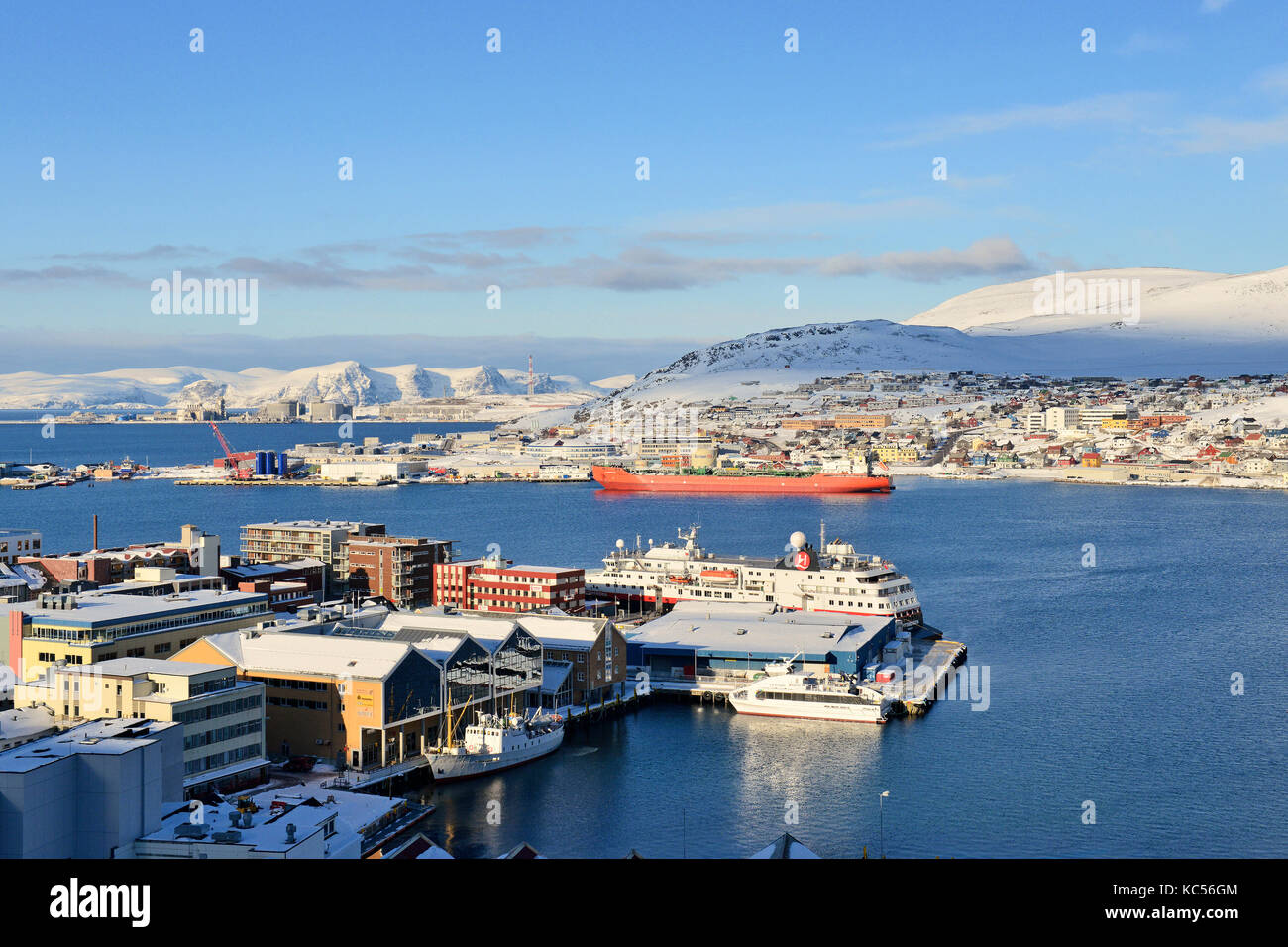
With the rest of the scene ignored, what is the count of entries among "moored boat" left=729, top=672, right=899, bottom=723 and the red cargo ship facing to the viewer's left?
2

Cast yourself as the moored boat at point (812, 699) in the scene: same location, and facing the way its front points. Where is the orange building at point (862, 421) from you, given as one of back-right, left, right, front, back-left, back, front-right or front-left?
right

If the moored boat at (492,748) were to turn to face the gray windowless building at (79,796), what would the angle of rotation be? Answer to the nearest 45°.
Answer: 0° — it already faces it

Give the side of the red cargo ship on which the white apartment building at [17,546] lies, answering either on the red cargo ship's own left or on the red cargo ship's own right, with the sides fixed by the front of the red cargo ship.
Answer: on the red cargo ship's own left

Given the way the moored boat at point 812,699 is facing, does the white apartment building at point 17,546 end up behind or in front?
in front

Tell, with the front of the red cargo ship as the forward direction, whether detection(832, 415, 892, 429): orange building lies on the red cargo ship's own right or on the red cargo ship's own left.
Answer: on the red cargo ship's own right

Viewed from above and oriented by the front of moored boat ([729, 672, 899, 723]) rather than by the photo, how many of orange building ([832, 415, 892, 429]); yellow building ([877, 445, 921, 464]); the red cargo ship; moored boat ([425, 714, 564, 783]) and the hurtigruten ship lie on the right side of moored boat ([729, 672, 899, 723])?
4

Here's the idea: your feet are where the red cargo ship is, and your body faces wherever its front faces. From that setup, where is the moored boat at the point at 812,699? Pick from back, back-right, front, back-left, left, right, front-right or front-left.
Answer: left

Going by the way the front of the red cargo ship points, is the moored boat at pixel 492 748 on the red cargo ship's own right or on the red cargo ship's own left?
on the red cargo ship's own left

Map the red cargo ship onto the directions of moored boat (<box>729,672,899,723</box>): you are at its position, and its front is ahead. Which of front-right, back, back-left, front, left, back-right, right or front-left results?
right

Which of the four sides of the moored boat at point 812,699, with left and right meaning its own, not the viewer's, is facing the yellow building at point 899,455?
right

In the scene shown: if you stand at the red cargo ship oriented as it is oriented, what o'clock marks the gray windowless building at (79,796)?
The gray windowless building is roughly at 9 o'clock from the red cargo ship.

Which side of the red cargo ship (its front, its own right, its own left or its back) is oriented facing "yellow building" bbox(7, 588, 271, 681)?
left

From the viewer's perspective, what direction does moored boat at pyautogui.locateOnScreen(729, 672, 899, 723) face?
to the viewer's left

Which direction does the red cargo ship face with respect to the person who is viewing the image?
facing to the left of the viewer

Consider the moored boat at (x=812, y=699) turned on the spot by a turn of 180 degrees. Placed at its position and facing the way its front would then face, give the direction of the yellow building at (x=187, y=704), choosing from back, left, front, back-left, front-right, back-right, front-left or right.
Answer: back-right

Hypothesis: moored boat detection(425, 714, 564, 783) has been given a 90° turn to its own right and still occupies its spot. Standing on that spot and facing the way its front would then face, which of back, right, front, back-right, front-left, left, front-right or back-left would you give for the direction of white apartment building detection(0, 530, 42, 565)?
front

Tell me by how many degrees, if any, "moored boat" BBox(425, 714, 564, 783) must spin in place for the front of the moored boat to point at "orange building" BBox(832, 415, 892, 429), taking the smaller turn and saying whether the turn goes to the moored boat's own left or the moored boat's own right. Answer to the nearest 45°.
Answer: approximately 135° to the moored boat's own right
